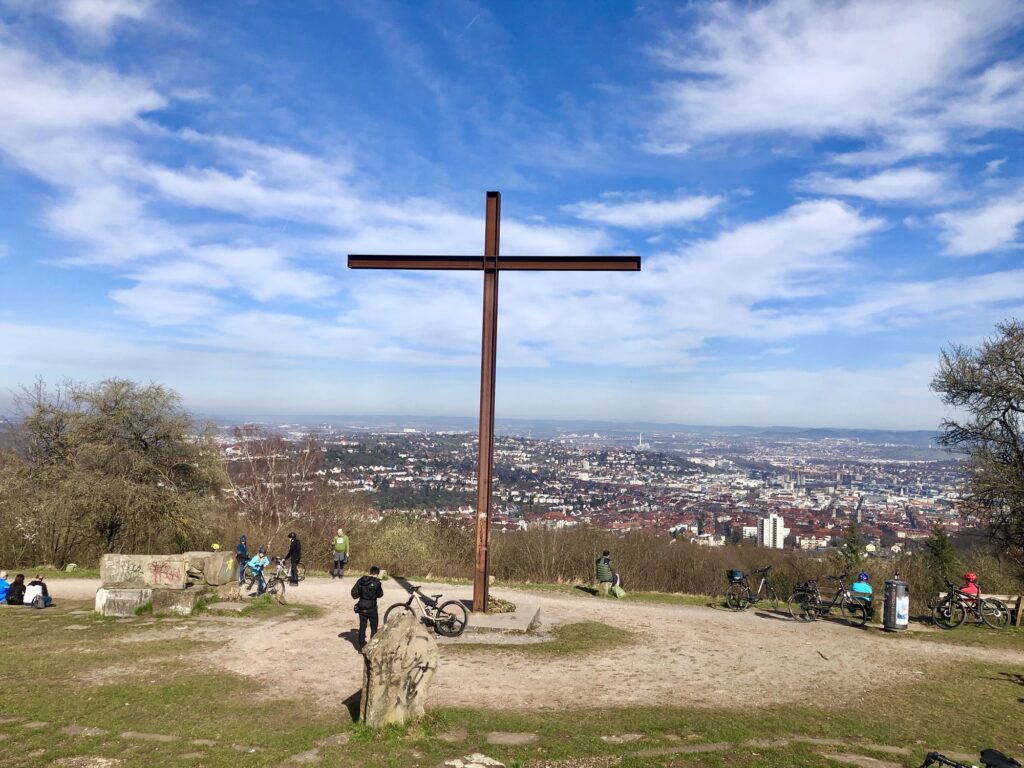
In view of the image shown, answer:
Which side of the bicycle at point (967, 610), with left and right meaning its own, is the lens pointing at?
left

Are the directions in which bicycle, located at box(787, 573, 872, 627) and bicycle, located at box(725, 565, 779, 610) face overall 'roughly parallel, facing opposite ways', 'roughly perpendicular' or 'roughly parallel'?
roughly parallel

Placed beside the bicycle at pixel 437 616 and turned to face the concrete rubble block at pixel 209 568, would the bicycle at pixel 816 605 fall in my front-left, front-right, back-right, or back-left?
back-right

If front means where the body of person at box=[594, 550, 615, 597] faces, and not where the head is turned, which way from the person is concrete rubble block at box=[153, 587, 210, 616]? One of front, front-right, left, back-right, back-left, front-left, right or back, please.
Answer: back-left

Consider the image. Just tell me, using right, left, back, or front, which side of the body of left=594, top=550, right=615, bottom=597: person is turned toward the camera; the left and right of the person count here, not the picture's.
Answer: back

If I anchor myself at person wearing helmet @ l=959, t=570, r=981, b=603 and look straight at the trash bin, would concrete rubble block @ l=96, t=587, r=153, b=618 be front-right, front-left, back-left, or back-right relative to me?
front-right

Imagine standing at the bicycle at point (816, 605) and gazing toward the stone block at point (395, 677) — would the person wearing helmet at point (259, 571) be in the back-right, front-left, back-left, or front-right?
front-right

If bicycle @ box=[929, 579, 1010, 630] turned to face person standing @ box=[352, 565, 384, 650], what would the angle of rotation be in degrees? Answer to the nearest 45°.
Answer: approximately 45° to its left

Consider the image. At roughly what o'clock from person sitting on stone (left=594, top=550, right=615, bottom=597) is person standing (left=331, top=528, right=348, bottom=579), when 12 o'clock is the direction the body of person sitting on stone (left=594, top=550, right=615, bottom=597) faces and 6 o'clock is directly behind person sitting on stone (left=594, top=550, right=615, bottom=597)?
person standing (left=331, top=528, right=348, bottom=579) is roughly at 9 o'clock from person sitting on stone (left=594, top=550, right=615, bottom=597).
